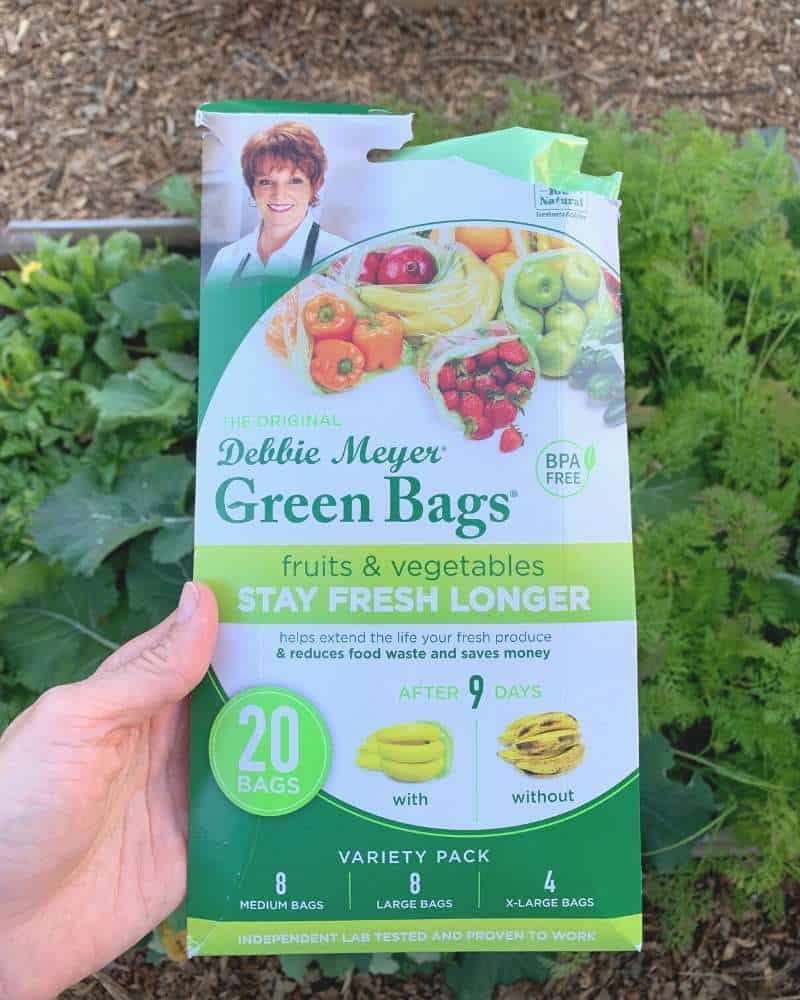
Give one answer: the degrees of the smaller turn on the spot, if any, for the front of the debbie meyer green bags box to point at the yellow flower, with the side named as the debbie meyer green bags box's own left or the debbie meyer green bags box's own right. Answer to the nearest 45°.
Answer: approximately 135° to the debbie meyer green bags box's own right

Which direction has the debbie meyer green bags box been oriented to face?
toward the camera
